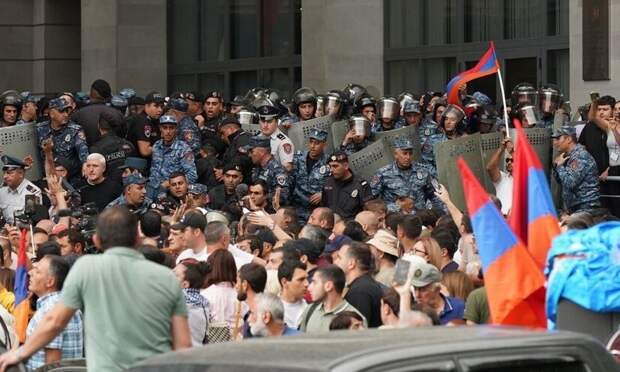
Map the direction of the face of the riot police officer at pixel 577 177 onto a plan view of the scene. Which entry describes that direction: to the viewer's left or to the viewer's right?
to the viewer's left

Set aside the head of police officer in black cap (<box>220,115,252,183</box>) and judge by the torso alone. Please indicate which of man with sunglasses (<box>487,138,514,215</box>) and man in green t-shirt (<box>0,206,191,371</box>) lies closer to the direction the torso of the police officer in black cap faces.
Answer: the man in green t-shirt

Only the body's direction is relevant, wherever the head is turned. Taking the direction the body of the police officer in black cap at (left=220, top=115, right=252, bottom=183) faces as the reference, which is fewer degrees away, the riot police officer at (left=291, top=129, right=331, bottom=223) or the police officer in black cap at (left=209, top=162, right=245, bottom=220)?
the police officer in black cap

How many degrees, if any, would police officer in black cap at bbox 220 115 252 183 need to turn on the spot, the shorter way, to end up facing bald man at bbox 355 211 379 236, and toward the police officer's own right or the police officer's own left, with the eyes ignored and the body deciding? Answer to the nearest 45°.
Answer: approximately 45° to the police officer's own left

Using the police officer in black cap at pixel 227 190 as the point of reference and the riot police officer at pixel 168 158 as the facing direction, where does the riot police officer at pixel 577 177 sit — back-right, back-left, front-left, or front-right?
back-right

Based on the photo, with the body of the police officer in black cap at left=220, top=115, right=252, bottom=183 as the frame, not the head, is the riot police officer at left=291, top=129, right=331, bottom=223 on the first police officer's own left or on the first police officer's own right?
on the first police officer's own left

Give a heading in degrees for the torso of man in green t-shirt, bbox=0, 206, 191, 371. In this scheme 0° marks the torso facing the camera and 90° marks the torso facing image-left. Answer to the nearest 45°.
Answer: approximately 180°

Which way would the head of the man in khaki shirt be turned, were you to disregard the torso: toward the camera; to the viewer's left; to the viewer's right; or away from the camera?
to the viewer's left
